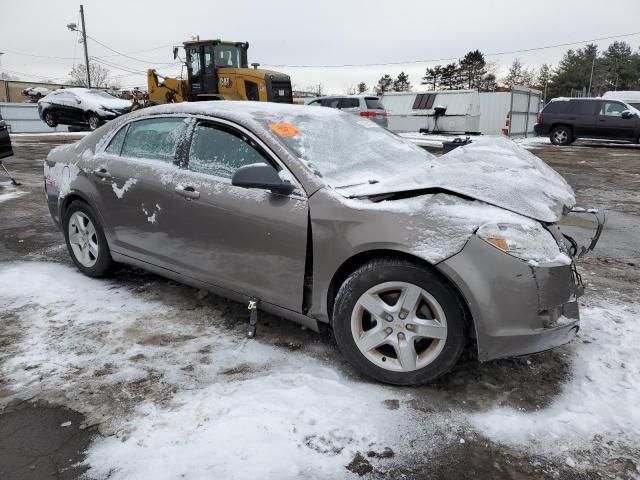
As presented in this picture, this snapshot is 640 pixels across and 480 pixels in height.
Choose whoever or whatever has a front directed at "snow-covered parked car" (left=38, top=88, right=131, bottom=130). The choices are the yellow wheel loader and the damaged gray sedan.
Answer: the yellow wheel loader

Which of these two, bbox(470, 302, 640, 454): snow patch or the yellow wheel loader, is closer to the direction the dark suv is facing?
the snow patch

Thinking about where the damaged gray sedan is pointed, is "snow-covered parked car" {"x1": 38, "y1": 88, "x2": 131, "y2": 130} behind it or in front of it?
behind

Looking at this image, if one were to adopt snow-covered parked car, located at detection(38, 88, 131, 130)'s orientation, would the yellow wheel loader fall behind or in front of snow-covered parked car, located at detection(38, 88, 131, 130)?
in front

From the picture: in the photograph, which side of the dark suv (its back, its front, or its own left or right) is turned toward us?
right

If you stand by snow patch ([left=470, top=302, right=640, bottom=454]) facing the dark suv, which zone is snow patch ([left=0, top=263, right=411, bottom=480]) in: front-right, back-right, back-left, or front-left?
back-left

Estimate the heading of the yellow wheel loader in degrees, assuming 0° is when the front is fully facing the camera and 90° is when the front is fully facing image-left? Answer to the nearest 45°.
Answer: approximately 135°

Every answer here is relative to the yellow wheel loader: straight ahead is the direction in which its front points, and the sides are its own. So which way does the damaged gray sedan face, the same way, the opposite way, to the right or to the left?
the opposite way

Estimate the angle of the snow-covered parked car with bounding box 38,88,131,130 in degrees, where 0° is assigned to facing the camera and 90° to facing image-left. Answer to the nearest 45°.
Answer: approximately 315°

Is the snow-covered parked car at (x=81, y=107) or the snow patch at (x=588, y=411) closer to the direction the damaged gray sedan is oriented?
the snow patch

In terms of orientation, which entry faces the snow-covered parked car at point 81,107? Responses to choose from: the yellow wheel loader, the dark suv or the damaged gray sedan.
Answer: the yellow wheel loader

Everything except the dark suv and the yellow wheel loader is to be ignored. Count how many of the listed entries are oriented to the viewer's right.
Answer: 1

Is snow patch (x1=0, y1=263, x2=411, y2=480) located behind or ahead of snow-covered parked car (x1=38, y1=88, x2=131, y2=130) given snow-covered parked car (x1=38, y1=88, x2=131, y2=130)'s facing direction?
ahead

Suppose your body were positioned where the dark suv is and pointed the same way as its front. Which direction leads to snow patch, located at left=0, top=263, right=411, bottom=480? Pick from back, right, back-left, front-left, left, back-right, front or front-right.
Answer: right

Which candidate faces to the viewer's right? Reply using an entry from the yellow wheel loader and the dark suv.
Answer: the dark suv
